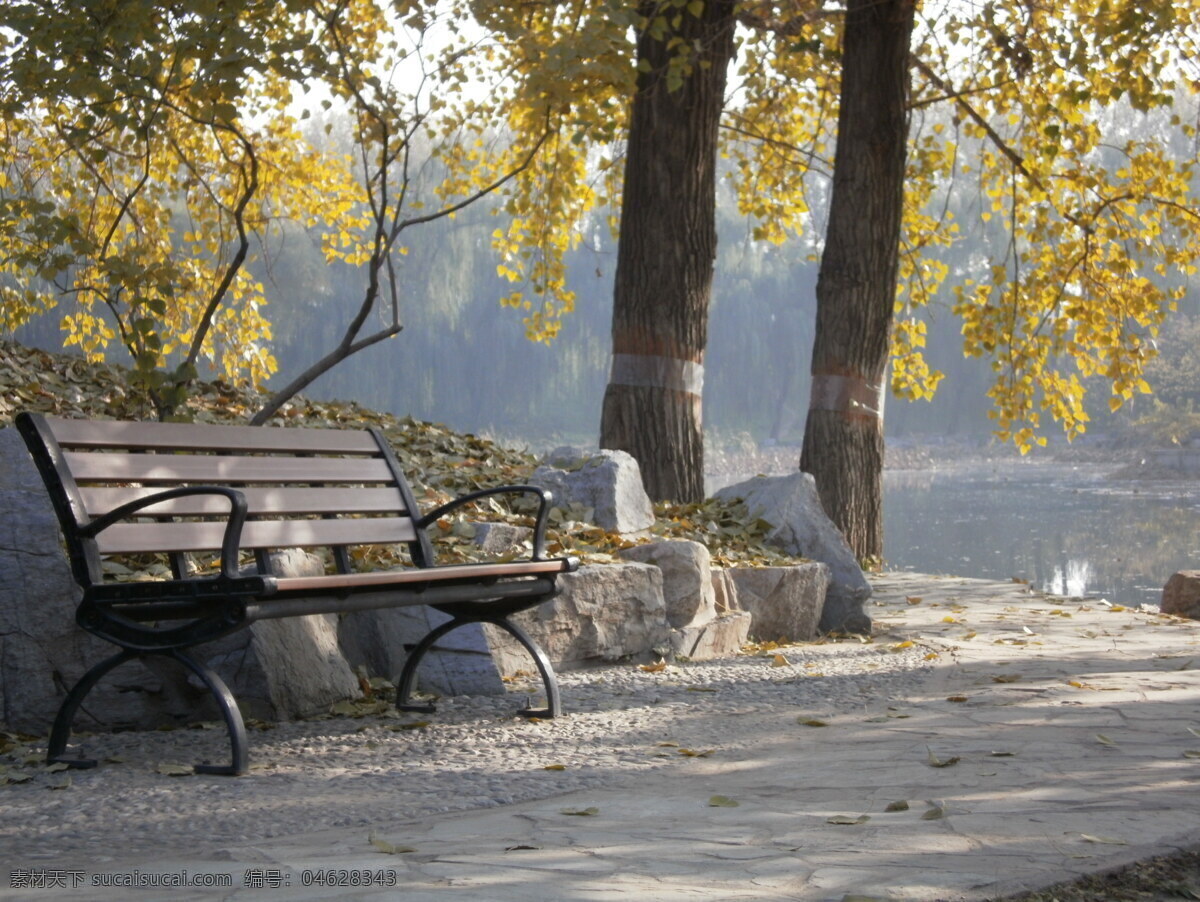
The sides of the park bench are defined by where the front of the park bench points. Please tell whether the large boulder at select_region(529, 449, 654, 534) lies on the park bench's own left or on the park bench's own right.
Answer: on the park bench's own left

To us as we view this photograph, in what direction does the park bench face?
facing the viewer and to the right of the viewer

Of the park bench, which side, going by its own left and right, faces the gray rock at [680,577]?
left

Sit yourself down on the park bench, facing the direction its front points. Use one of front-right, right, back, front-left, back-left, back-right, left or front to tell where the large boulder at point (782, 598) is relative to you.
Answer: left

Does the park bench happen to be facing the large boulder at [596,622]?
no

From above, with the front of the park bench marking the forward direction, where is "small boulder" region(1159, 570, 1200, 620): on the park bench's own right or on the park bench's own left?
on the park bench's own left

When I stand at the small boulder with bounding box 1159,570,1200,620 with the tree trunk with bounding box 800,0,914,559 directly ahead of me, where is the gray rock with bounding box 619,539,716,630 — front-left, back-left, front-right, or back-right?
front-left

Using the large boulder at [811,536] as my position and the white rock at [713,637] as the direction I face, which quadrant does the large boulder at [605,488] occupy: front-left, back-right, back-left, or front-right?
front-right

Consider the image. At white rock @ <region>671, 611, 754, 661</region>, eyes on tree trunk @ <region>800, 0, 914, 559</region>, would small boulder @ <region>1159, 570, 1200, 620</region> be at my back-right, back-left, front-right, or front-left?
front-right

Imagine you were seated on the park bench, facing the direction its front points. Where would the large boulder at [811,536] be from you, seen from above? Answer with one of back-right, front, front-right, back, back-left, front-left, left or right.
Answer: left

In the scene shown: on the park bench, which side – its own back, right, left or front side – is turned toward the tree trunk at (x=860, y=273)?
left
